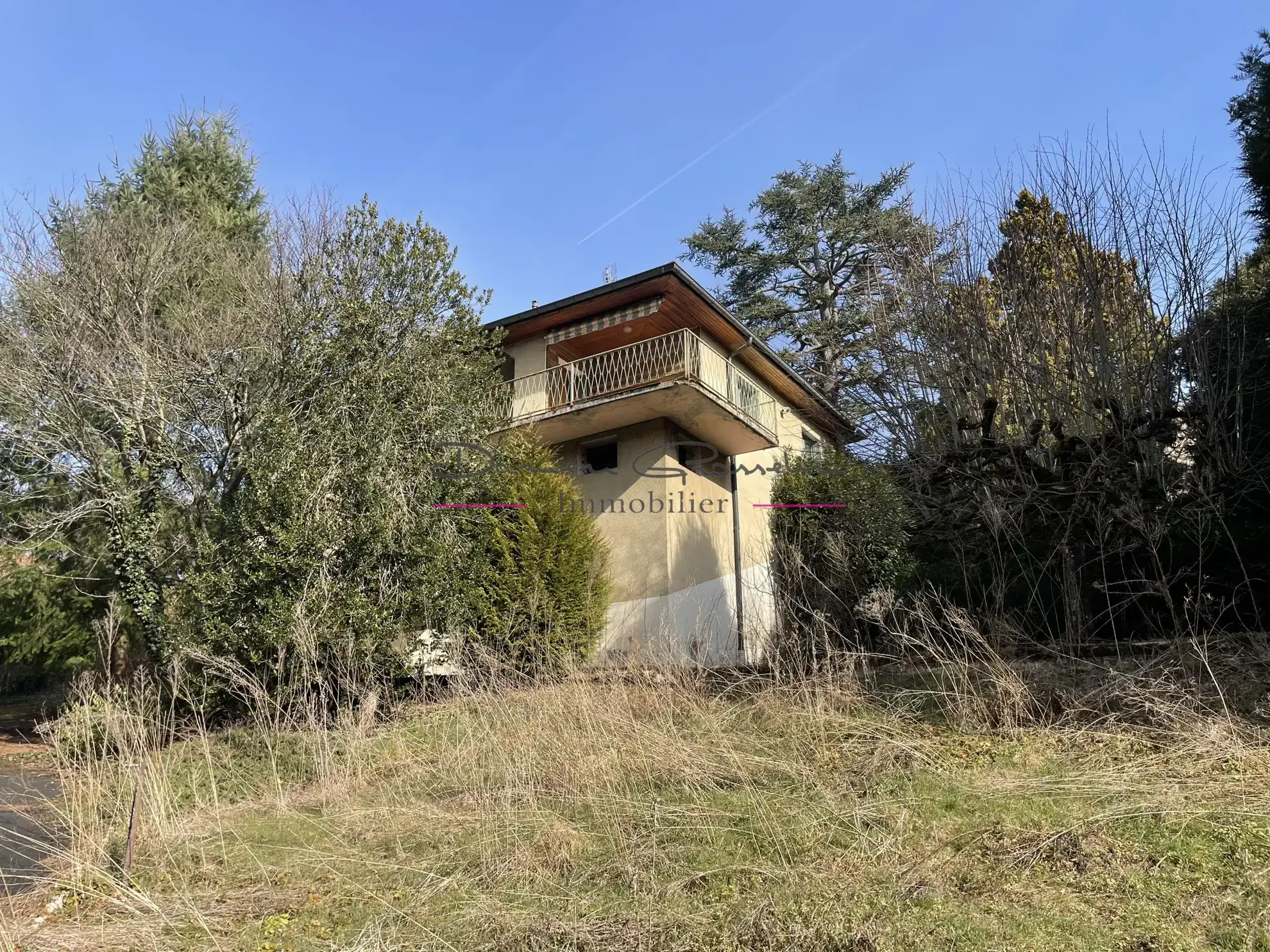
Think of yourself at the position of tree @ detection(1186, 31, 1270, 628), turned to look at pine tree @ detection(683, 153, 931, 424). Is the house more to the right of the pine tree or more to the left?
left

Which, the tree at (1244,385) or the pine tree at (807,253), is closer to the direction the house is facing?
the tree

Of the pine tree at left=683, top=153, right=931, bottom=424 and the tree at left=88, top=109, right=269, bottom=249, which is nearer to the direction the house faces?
the tree

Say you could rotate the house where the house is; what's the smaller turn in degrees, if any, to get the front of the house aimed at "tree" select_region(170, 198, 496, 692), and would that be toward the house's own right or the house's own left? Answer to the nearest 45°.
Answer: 0° — it already faces it

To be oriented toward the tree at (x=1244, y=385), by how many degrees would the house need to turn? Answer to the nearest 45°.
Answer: approximately 90° to its left

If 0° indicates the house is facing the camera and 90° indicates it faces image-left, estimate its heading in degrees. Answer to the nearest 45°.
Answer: approximately 45°
